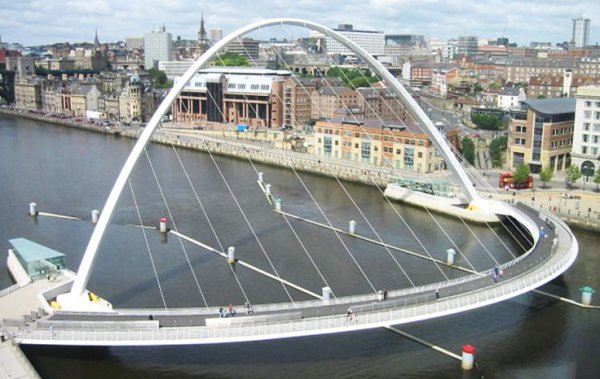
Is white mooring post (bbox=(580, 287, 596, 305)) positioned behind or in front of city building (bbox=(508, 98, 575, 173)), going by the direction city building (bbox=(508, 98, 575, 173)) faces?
in front

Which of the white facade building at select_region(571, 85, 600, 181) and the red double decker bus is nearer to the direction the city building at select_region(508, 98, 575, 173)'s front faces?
the red double decker bus

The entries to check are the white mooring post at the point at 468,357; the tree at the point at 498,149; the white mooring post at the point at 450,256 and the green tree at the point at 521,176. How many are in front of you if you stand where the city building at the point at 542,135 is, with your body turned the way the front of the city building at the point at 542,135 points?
3

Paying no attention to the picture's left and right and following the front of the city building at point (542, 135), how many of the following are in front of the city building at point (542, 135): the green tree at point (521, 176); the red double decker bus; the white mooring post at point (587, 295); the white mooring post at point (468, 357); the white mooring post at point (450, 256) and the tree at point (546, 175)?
6

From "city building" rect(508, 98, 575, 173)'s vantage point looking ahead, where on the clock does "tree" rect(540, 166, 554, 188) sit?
The tree is roughly at 12 o'clock from the city building.

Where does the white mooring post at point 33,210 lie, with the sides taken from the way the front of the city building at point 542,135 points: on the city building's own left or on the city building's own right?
on the city building's own right

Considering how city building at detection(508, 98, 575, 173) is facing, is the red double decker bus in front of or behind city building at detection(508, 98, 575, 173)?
in front

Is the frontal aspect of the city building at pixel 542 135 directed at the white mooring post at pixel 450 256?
yes

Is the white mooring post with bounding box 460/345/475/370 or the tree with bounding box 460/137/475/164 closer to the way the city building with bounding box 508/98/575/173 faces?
the white mooring post

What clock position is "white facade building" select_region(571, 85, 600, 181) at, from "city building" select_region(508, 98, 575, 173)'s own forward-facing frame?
The white facade building is roughly at 10 o'clock from the city building.

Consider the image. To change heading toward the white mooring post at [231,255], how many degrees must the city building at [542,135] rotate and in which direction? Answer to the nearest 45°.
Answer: approximately 45° to its right

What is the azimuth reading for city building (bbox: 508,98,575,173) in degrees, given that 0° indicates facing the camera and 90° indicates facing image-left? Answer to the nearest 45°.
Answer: approximately 0°

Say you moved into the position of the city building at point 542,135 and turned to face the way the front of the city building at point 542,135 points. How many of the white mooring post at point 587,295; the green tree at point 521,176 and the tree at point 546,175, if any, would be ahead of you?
3

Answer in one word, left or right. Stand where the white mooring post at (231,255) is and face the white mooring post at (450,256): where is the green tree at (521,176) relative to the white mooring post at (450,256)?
left

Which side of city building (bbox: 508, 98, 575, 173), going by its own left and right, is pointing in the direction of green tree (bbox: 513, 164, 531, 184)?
front

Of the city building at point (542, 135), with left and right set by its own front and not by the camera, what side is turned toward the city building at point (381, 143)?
right

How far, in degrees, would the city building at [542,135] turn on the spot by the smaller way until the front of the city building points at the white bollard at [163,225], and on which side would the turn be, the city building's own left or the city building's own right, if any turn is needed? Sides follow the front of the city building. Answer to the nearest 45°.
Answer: approximately 45° to the city building's own right
